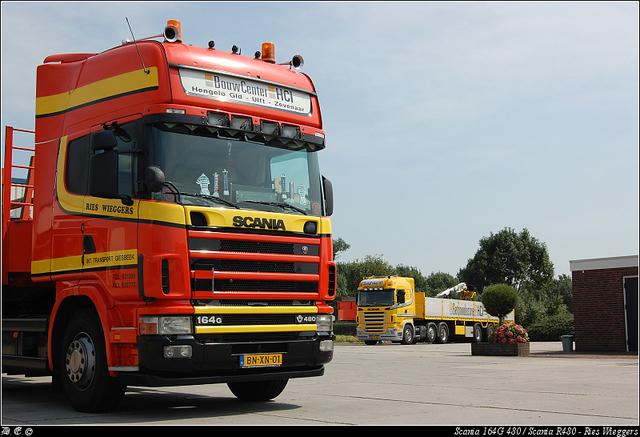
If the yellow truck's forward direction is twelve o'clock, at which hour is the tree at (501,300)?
The tree is roughly at 9 o'clock from the yellow truck.

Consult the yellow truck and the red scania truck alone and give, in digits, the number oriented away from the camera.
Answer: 0

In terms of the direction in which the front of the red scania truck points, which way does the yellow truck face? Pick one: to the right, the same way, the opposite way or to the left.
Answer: to the right

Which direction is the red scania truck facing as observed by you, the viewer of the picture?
facing the viewer and to the right of the viewer

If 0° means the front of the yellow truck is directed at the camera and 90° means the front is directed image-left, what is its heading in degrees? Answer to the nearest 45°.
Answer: approximately 45°

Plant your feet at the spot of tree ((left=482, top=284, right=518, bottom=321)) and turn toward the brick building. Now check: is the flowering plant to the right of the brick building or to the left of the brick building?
right

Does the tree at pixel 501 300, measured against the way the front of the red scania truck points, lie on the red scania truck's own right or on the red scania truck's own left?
on the red scania truck's own left

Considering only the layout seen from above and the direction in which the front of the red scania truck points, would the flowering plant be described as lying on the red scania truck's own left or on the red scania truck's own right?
on the red scania truck's own left

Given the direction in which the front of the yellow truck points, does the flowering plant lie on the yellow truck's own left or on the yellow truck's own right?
on the yellow truck's own left

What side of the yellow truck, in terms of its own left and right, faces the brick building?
left

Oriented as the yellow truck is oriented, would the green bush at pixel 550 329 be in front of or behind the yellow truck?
behind
